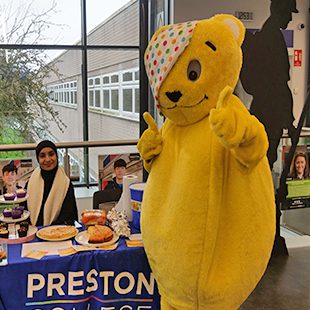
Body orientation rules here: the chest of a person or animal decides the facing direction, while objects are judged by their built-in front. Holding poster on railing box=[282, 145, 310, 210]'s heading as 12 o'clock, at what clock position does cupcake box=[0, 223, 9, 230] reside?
The cupcake is roughly at 1 o'clock from the poster on railing.

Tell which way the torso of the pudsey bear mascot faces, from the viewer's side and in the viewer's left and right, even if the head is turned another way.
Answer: facing the viewer and to the left of the viewer

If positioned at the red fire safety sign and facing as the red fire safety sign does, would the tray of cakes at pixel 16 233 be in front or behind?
in front

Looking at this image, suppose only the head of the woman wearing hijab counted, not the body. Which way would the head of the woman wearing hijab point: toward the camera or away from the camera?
toward the camera

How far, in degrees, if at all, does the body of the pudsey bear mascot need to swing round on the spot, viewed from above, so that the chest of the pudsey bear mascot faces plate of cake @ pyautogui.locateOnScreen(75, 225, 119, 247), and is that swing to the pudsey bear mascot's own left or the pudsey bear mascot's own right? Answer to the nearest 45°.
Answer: approximately 90° to the pudsey bear mascot's own right

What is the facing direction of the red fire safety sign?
toward the camera

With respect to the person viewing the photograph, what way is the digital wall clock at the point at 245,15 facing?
facing the viewer

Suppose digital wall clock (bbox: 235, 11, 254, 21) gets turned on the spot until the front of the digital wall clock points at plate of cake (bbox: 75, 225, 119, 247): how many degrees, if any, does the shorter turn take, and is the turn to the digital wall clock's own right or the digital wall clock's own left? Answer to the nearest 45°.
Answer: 0° — it already faces it

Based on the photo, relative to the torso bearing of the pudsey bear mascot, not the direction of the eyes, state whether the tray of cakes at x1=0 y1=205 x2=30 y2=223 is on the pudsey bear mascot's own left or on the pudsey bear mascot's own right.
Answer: on the pudsey bear mascot's own right

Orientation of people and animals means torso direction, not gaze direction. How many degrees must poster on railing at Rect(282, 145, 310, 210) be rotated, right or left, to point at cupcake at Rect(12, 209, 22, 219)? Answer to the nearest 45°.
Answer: approximately 45° to its right

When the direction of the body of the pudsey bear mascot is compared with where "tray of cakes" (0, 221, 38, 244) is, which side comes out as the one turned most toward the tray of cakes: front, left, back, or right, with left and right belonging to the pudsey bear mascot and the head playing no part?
right

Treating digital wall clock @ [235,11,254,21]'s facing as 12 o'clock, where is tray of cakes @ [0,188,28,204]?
The tray of cakes is roughly at 1 o'clock from the digital wall clock.

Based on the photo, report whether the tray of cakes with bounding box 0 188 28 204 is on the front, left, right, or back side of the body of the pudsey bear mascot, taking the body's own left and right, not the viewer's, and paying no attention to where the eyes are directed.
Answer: right
